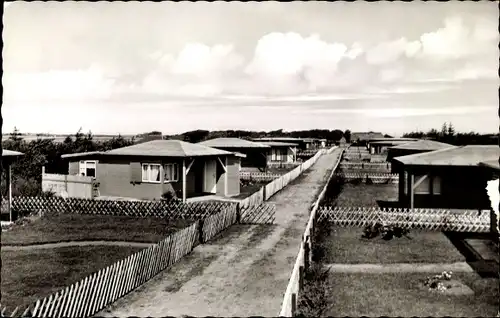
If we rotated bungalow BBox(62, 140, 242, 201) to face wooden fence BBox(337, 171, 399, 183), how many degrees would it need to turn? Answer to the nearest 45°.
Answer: approximately 90° to its left

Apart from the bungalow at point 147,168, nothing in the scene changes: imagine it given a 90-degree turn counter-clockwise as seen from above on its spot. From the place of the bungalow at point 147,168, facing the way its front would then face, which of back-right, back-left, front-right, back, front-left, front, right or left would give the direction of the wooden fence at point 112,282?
back-right

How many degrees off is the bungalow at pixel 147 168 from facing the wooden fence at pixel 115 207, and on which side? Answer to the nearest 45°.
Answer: approximately 45° to its right

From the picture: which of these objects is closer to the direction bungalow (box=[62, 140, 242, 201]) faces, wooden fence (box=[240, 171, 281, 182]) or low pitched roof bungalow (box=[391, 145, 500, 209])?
the low pitched roof bungalow

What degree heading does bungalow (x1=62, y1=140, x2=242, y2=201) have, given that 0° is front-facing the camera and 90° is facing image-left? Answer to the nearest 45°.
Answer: approximately 315°

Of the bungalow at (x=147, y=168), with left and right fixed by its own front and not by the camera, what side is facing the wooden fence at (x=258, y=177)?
left
